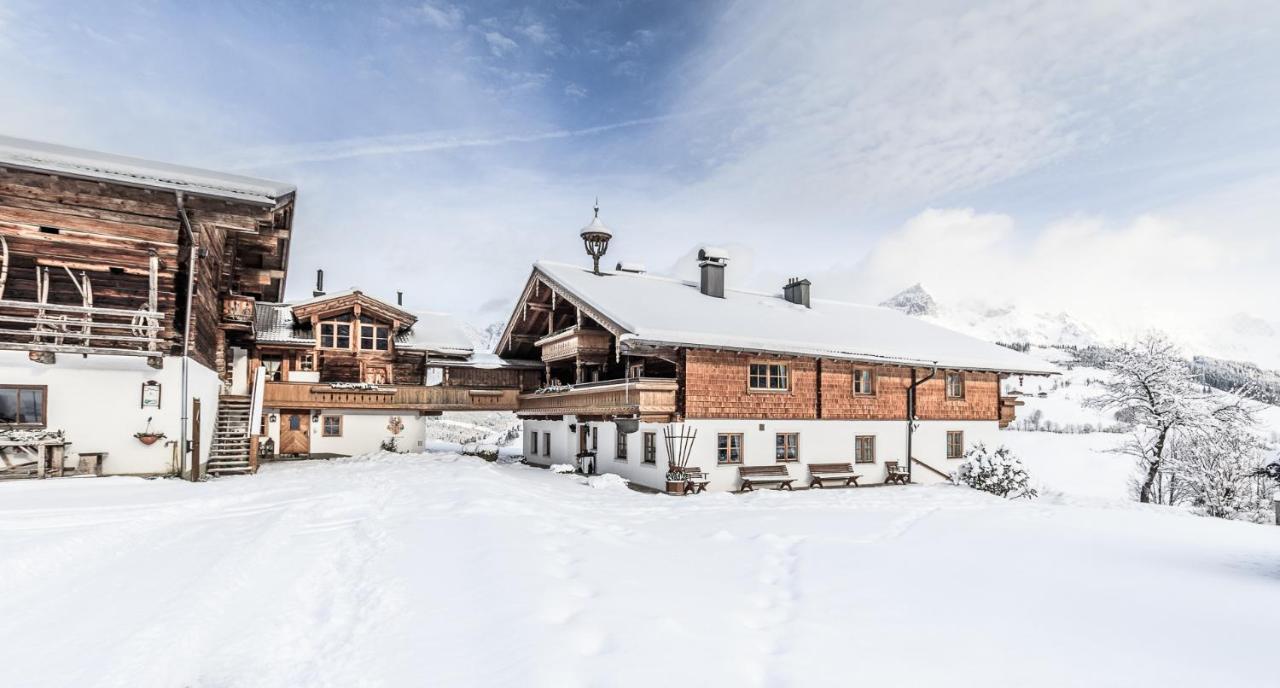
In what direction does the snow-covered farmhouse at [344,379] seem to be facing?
toward the camera

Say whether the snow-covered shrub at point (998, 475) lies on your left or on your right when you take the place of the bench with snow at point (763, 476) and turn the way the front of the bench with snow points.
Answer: on your left

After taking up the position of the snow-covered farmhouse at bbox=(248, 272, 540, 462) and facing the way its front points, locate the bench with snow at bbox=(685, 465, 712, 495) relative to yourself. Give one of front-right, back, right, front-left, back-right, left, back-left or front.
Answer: front-left

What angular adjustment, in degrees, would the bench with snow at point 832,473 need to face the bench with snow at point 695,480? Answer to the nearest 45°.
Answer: approximately 45° to its right

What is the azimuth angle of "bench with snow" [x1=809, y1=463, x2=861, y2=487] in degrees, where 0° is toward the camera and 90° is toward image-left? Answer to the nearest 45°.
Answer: approximately 0°

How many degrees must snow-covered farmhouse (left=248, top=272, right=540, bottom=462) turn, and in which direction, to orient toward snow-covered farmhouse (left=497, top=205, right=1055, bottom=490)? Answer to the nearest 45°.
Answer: approximately 45° to its left

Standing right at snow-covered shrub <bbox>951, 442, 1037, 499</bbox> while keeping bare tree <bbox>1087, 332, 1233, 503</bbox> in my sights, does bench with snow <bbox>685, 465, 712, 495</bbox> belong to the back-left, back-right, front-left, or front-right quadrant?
back-left

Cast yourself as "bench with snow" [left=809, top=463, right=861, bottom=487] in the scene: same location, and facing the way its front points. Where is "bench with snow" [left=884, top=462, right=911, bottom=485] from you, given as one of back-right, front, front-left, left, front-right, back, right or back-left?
back-left

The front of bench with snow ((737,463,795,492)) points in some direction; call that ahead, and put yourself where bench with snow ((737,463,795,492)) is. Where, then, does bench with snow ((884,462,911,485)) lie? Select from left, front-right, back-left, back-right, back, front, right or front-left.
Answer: back-left

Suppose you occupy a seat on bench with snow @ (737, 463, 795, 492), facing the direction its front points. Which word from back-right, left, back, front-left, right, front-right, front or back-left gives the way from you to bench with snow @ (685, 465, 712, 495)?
front-right

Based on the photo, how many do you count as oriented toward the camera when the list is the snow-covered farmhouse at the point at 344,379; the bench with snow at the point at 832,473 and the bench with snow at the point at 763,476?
3

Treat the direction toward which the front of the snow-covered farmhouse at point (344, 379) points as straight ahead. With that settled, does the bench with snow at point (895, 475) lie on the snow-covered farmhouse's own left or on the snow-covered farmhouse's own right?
on the snow-covered farmhouse's own left

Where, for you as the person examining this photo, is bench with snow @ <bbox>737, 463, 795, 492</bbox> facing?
facing the viewer
